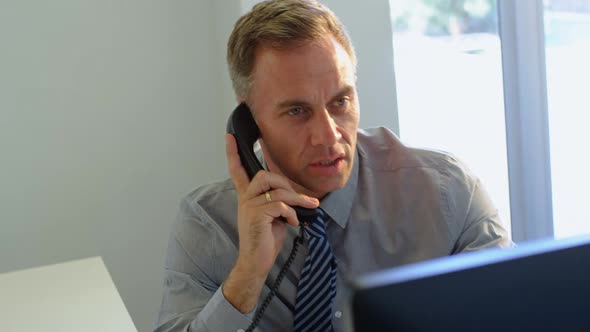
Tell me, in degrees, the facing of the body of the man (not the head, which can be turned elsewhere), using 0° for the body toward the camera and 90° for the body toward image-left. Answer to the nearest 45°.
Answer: approximately 0°

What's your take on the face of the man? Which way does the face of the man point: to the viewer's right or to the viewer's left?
to the viewer's right

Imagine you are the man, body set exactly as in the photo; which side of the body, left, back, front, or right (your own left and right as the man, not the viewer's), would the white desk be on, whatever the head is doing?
right
